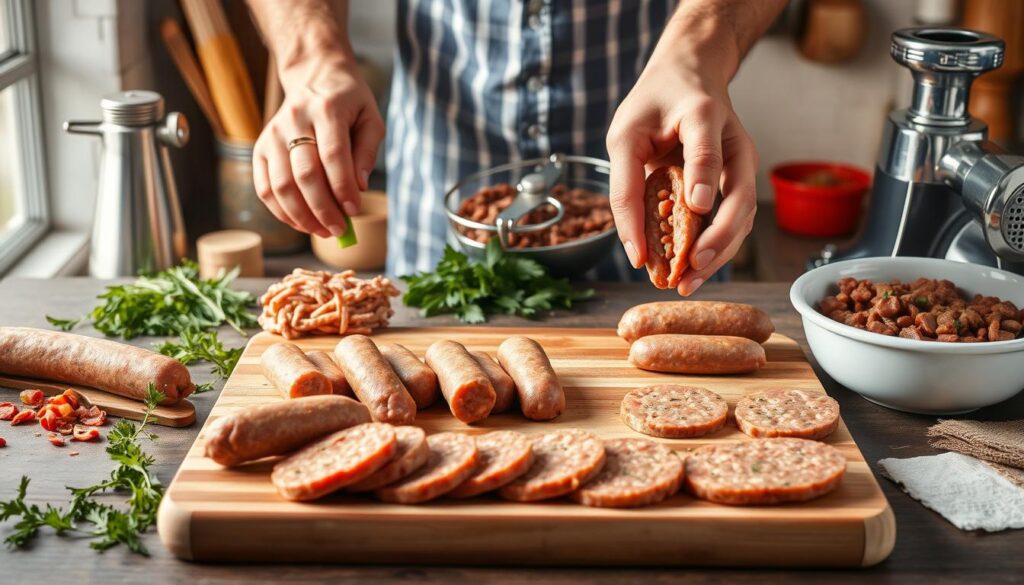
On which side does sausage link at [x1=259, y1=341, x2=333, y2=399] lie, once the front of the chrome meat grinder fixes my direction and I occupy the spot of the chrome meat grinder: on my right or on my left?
on my right

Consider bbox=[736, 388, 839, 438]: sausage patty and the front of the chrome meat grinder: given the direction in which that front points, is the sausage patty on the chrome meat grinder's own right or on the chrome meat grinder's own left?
on the chrome meat grinder's own right

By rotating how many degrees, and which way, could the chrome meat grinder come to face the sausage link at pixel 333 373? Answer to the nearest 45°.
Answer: approximately 90° to its right

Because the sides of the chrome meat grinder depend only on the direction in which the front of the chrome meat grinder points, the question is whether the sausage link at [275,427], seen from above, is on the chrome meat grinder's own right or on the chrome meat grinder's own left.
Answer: on the chrome meat grinder's own right

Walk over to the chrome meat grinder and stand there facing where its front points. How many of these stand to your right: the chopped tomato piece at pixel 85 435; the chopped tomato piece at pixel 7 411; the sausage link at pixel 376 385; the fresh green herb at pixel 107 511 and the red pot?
4

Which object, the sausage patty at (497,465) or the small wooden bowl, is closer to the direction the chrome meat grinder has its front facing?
the sausage patty

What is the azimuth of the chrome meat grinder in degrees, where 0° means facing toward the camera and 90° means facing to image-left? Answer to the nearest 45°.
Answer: approximately 315°

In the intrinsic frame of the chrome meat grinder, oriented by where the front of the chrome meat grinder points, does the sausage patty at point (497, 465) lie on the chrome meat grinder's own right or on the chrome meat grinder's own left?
on the chrome meat grinder's own right

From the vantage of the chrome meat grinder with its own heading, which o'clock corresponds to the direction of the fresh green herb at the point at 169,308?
The fresh green herb is roughly at 4 o'clock from the chrome meat grinder.
